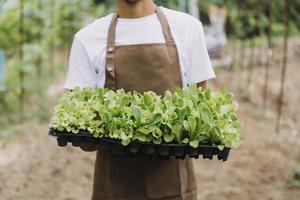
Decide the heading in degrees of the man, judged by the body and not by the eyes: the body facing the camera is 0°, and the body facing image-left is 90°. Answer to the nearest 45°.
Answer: approximately 0°
